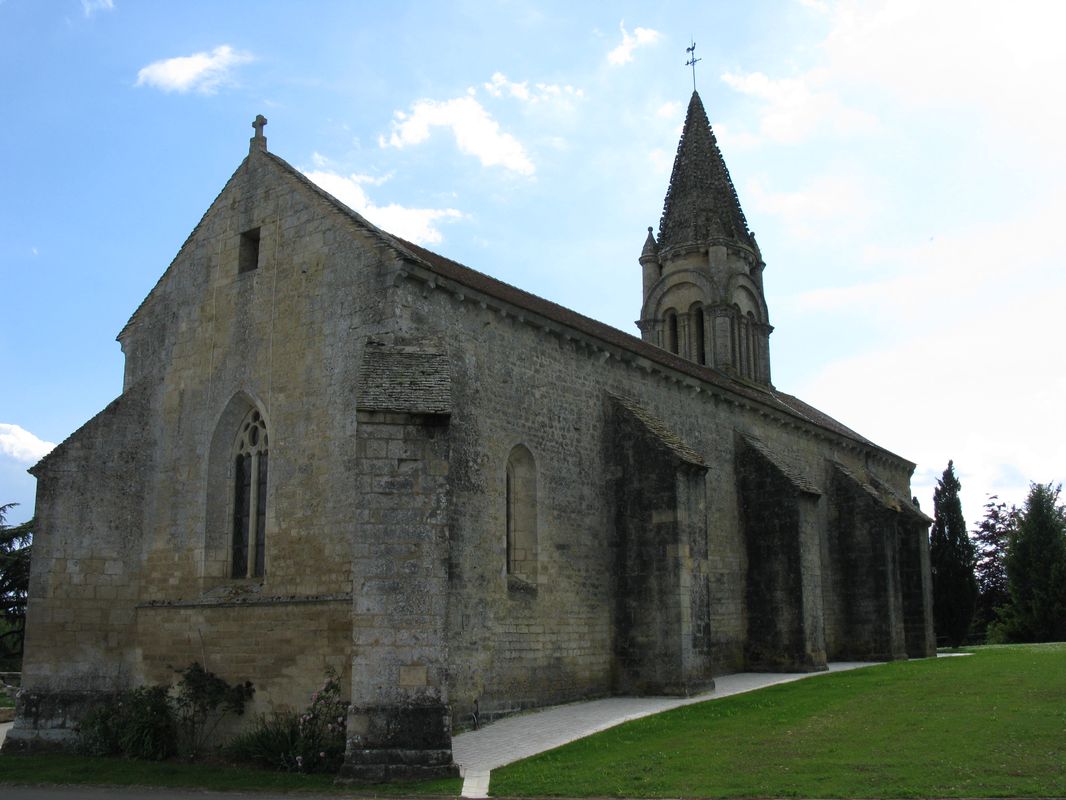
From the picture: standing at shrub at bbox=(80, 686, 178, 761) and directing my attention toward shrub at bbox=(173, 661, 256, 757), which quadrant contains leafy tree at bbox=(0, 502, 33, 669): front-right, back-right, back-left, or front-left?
back-left

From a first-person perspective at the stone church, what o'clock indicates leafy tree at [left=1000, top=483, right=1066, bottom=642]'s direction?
The leafy tree is roughly at 12 o'clock from the stone church.

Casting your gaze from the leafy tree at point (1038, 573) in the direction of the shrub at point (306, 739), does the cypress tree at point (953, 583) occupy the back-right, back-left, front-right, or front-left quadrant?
front-right
